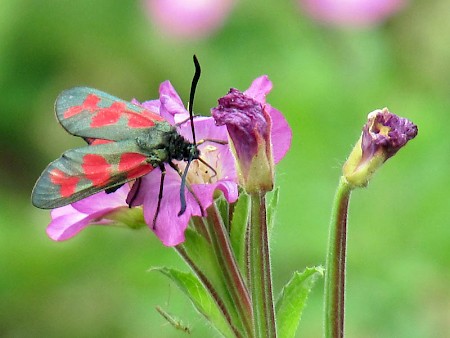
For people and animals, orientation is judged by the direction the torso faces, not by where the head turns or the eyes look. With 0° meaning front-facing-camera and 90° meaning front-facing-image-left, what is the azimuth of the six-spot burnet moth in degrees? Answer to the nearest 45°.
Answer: approximately 270°

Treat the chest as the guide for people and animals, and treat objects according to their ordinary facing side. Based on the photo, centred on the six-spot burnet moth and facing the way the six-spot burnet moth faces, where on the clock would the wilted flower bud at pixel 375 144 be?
The wilted flower bud is roughly at 1 o'clock from the six-spot burnet moth.
